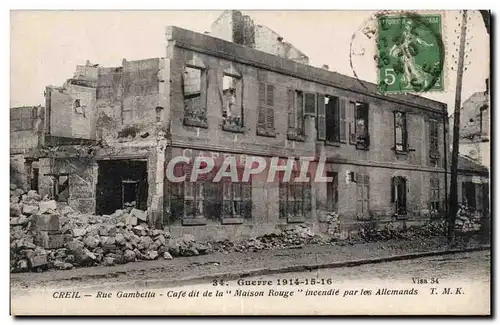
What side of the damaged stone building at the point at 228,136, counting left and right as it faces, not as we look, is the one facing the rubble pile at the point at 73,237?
right
